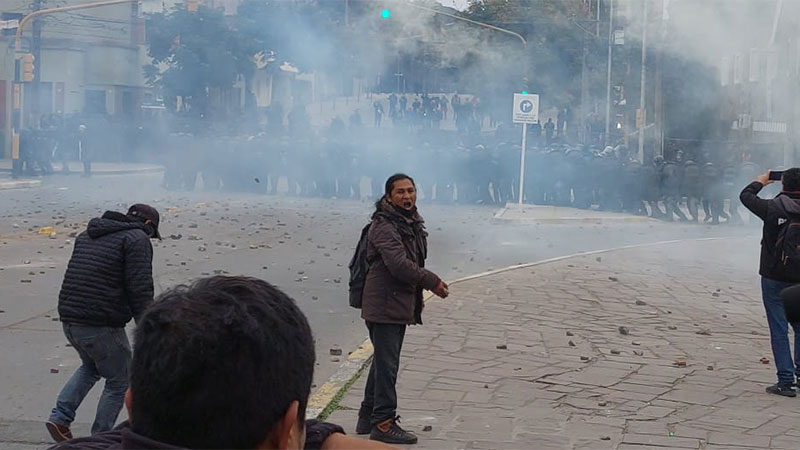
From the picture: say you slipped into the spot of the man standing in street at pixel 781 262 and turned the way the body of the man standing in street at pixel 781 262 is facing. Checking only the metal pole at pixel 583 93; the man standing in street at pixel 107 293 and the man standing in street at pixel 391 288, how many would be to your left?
2

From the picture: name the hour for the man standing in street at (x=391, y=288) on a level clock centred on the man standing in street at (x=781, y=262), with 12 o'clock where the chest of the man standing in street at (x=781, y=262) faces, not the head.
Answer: the man standing in street at (x=391, y=288) is roughly at 9 o'clock from the man standing in street at (x=781, y=262).

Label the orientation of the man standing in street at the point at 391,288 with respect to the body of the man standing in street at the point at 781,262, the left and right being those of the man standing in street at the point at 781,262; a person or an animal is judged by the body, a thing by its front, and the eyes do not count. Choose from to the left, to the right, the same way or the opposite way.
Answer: the opposite way

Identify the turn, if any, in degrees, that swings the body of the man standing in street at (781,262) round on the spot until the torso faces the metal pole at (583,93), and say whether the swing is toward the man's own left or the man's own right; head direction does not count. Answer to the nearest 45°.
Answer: approximately 45° to the man's own right

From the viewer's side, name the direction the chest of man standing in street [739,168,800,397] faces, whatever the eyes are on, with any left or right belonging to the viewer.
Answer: facing away from the viewer and to the left of the viewer

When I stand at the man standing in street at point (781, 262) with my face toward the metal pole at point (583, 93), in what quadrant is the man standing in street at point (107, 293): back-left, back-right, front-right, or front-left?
back-left

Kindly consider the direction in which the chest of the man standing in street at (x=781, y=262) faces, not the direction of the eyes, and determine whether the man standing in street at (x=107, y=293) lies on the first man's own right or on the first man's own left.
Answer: on the first man's own left

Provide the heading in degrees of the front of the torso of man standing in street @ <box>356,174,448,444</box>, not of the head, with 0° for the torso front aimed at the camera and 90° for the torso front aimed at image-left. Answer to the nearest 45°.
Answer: approximately 315°

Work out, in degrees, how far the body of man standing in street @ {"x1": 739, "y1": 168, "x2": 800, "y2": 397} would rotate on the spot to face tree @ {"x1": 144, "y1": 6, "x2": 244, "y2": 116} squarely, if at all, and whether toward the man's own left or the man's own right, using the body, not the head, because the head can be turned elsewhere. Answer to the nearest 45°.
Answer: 0° — they already face it

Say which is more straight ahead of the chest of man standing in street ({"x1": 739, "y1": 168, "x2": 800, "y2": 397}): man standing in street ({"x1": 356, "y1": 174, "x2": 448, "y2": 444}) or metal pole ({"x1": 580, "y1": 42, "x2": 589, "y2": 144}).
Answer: the metal pole

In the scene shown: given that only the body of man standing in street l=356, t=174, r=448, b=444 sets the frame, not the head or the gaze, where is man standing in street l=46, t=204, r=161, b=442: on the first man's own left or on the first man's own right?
on the first man's own right
